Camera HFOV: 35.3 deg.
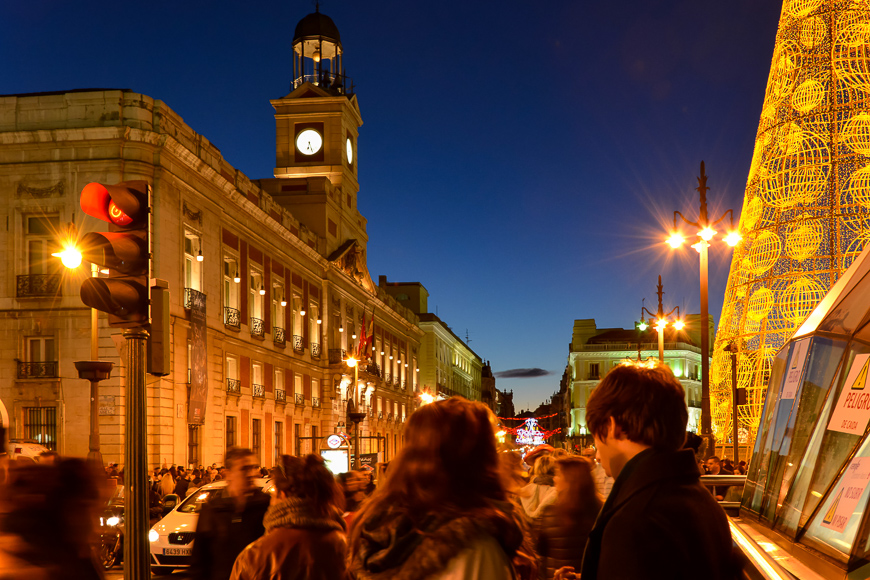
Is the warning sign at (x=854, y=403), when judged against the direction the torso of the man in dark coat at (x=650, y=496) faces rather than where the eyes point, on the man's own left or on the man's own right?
on the man's own right

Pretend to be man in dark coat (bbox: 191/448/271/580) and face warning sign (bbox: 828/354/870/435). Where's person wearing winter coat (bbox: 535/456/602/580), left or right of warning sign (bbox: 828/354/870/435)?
left

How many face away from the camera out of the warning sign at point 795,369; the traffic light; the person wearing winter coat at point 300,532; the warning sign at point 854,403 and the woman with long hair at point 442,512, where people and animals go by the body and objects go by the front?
2

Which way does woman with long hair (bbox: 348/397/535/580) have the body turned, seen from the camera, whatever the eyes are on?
away from the camera

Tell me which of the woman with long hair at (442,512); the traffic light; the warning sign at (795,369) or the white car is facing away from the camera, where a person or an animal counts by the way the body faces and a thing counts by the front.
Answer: the woman with long hair

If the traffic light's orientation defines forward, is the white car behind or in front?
behind

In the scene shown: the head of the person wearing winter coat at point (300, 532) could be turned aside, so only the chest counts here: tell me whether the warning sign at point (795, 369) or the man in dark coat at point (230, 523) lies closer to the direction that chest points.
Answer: the man in dark coat

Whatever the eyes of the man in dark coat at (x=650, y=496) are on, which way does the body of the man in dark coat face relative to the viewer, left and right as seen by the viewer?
facing away from the viewer and to the left of the viewer

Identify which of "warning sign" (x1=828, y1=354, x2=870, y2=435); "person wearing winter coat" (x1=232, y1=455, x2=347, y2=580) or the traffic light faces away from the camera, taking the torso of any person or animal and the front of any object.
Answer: the person wearing winter coat
